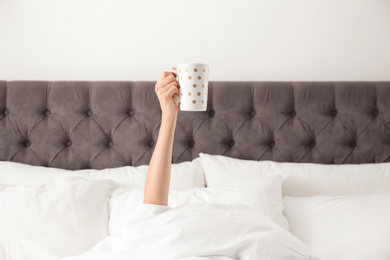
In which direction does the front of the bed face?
toward the camera
